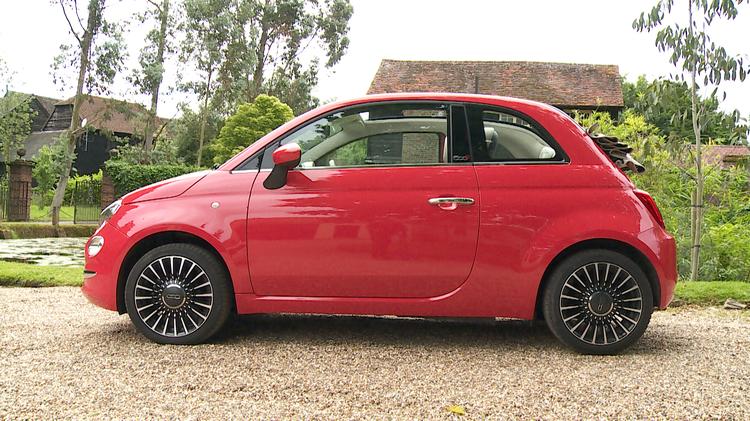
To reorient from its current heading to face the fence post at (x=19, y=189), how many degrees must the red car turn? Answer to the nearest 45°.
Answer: approximately 45° to its right

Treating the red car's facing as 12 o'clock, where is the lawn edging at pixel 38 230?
The lawn edging is roughly at 2 o'clock from the red car.

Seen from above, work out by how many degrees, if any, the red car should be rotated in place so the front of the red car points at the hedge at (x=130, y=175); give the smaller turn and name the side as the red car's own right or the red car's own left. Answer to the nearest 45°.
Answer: approximately 45° to the red car's own right

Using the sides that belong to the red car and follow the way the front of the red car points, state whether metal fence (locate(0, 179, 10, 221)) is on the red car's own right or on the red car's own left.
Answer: on the red car's own right

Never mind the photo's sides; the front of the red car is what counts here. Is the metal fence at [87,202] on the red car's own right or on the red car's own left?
on the red car's own right

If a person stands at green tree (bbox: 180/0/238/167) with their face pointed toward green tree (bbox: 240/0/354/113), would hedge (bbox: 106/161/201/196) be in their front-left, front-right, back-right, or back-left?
back-right

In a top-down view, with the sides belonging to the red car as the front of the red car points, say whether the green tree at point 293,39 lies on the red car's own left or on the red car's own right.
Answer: on the red car's own right

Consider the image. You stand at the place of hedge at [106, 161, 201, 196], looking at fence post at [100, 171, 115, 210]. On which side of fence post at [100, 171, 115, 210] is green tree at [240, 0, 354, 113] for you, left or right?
right

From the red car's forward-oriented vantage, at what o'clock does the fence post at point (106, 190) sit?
The fence post is roughly at 2 o'clock from the red car.

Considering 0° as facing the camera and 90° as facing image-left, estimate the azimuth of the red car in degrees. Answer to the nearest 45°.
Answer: approximately 90°
